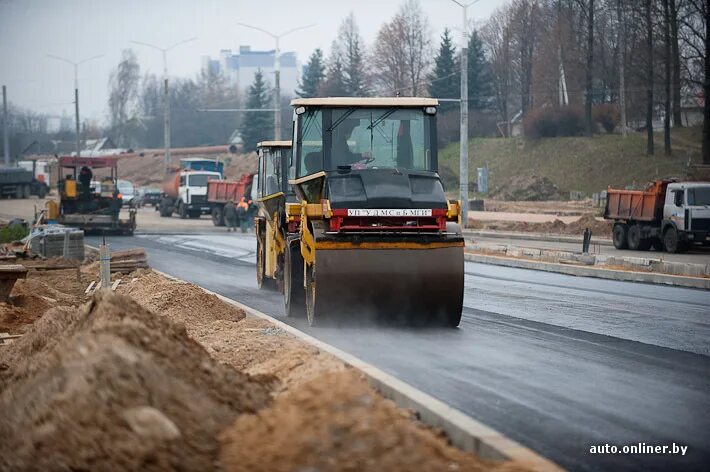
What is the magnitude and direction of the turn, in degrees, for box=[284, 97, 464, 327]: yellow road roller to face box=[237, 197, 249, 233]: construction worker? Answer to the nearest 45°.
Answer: approximately 180°

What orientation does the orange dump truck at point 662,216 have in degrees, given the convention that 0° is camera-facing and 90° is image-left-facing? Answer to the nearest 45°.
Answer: approximately 315°

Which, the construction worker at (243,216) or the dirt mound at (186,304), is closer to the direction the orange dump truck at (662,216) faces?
the dirt mound

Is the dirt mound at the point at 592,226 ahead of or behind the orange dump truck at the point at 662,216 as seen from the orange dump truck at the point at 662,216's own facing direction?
behind

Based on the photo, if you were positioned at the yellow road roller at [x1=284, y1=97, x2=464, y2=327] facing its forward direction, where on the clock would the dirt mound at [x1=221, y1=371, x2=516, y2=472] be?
The dirt mound is roughly at 12 o'clock from the yellow road roller.

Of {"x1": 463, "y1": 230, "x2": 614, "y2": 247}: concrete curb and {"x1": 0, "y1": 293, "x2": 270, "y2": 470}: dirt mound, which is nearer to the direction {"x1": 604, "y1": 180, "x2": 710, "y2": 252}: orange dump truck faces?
the dirt mound

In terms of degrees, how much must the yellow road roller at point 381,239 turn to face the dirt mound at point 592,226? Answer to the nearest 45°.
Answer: approximately 180°

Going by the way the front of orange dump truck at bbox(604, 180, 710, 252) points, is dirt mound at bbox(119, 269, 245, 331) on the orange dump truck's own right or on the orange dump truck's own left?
on the orange dump truck's own right

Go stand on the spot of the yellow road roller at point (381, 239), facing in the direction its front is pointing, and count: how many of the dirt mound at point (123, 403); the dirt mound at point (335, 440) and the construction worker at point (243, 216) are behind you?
1
